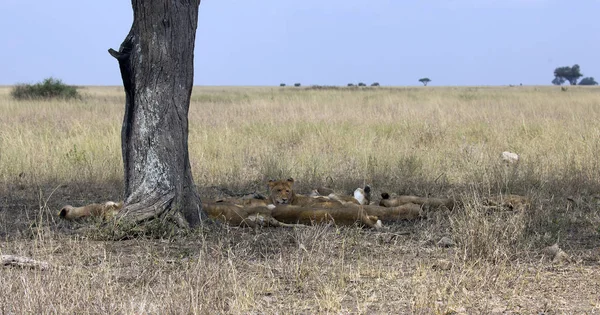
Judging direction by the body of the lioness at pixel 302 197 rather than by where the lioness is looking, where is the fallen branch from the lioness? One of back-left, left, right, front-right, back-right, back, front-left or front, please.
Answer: front-left

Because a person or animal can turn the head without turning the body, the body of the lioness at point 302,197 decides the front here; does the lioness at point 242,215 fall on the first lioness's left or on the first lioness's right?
on the first lioness's left

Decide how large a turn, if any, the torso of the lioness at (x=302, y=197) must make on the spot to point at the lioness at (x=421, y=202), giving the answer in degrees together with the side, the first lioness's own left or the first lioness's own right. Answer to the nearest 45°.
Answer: approximately 180°

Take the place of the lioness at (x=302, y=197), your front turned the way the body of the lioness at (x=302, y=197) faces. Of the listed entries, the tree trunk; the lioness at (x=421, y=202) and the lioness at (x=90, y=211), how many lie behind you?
1

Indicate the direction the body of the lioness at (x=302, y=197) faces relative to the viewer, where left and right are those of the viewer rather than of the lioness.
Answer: facing to the left of the viewer

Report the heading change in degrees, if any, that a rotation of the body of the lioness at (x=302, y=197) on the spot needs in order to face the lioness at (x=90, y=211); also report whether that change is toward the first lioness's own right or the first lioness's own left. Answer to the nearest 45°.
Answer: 0° — it already faces it

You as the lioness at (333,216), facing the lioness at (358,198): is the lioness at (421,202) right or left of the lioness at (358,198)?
right

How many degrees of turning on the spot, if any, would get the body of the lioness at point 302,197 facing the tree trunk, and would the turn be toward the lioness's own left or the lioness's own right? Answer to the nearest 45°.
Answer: approximately 45° to the lioness's own left

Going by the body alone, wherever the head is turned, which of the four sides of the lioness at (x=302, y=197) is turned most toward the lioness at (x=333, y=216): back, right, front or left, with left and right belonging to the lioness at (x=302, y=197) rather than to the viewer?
left
